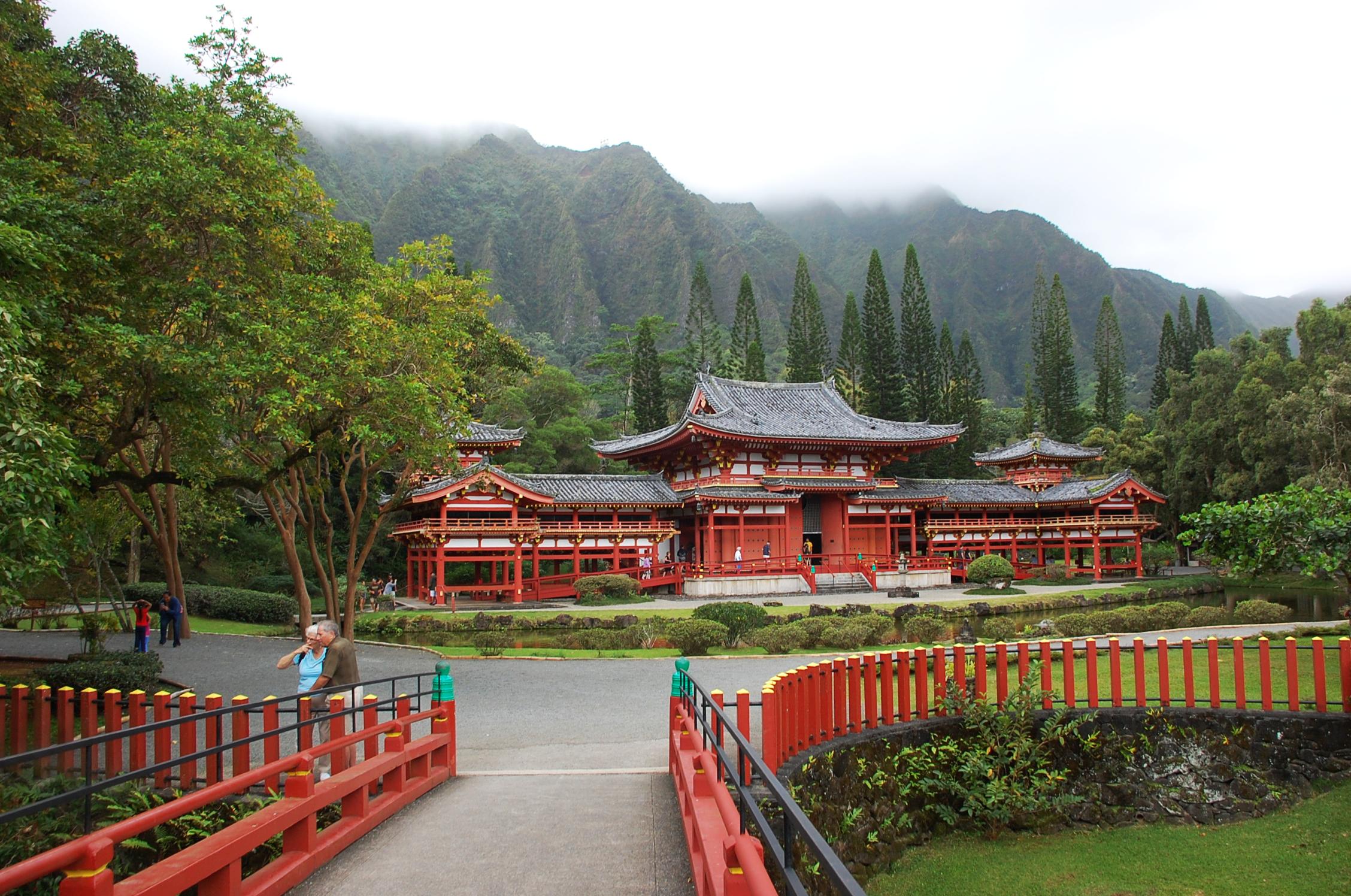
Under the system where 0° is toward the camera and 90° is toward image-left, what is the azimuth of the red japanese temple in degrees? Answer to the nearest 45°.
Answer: approximately 315°

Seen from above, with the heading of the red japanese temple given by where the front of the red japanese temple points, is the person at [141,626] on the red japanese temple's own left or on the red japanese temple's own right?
on the red japanese temple's own right

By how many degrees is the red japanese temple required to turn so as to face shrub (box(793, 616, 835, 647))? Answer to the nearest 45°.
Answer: approximately 45° to its right

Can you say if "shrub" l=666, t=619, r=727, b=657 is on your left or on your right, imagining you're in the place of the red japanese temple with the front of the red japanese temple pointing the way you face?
on your right

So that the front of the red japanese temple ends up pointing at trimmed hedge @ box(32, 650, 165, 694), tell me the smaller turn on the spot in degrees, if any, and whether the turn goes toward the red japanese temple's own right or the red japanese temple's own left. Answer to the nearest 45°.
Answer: approximately 45° to the red japanese temple's own right

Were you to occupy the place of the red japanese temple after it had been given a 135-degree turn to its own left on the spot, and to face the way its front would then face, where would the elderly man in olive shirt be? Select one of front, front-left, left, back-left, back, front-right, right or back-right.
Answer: back

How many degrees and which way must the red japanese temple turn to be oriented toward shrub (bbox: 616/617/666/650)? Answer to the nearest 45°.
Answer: approximately 45° to its right

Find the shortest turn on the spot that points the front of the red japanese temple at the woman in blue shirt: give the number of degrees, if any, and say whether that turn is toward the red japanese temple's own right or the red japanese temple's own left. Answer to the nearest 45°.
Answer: approximately 45° to the red japanese temple's own right

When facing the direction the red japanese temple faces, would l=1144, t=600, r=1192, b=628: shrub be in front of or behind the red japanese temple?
in front

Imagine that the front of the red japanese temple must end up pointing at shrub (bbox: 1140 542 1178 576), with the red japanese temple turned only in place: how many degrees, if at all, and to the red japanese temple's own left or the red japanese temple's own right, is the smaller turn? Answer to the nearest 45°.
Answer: approximately 90° to the red japanese temple's own left

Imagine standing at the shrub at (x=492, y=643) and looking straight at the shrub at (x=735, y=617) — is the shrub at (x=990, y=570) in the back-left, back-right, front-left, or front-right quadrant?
front-left

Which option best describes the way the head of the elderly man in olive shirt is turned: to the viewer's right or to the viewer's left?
to the viewer's left

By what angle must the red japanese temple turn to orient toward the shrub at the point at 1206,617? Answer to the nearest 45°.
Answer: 0° — it already faces it

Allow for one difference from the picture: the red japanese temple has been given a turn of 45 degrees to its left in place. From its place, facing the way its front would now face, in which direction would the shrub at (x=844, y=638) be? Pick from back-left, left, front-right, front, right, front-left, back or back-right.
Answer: right

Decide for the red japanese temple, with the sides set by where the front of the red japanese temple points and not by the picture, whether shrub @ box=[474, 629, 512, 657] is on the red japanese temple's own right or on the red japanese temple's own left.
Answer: on the red japanese temple's own right
